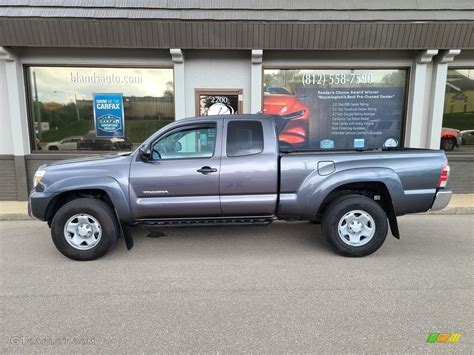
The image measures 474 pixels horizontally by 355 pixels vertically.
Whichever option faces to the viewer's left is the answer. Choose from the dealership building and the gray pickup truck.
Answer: the gray pickup truck

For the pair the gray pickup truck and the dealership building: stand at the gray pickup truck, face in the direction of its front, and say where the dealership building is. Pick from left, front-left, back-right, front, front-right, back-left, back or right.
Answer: right

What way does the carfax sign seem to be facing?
toward the camera

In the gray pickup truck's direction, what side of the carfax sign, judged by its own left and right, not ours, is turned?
front

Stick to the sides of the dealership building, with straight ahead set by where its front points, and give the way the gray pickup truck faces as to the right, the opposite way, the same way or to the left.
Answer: to the right

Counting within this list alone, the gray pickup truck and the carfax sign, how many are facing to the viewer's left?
1

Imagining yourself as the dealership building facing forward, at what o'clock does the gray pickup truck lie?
The gray pickup truck is roughly at 12 o'clock from the dealership building.

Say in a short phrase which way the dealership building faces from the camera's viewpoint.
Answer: facing the viewer

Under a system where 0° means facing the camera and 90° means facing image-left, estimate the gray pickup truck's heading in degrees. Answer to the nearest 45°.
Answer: approximately 90°

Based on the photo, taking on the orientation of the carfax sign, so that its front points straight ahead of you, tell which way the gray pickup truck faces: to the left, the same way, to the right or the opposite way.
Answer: to the right

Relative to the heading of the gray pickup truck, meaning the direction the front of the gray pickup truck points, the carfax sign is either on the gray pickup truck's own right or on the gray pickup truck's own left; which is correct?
on the gray pickup truck's own right
